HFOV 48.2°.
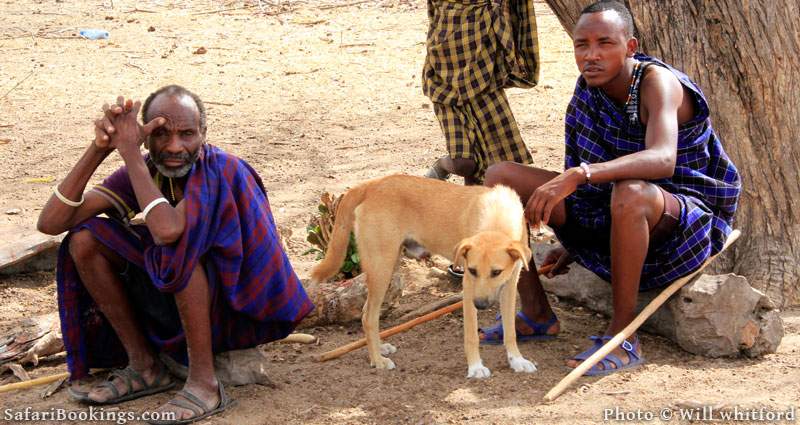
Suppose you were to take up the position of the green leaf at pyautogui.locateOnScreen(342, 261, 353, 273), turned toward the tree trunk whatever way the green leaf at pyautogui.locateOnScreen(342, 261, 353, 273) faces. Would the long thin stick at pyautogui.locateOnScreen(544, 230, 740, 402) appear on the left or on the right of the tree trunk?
right

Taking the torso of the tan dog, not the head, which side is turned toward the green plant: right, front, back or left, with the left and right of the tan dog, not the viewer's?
back

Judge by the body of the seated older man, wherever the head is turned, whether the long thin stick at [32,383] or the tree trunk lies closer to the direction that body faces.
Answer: the long thin stick

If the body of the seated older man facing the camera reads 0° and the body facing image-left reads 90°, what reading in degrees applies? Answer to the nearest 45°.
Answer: approximately 45°

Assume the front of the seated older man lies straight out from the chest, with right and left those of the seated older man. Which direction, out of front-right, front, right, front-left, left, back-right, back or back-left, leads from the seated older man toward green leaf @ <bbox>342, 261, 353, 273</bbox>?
back

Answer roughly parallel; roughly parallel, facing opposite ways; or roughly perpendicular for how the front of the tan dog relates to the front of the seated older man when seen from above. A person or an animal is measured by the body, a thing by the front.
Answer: roughly perpendicular

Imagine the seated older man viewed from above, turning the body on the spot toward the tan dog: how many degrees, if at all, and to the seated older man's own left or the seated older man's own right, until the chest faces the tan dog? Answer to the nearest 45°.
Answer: approximately 135° to the seated older man's own left

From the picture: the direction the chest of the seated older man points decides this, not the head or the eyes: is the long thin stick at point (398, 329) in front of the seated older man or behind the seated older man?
behind

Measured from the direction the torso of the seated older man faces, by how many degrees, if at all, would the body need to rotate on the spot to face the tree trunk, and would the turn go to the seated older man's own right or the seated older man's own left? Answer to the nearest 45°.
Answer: approximately 135° to the seated older man's own left

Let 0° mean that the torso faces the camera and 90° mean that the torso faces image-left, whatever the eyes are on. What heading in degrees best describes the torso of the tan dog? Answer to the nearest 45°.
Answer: approximately 315°
